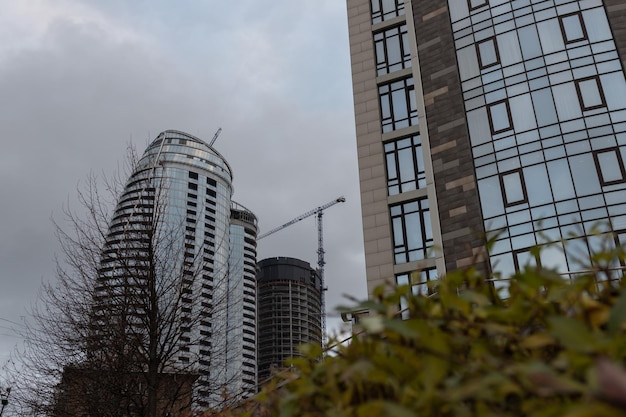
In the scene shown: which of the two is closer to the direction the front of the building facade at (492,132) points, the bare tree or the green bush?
the green bush

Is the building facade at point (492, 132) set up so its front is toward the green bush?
yes

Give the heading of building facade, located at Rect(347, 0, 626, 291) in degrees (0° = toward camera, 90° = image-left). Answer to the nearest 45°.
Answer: approximately 0°

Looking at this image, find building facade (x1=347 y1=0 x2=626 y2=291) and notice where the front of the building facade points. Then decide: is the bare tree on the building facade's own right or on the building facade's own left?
on the building facade's own right
